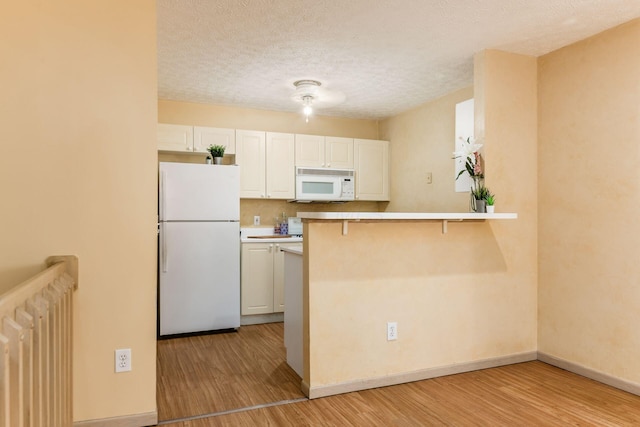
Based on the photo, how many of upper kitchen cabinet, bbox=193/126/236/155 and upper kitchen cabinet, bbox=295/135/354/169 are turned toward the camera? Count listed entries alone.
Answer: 2

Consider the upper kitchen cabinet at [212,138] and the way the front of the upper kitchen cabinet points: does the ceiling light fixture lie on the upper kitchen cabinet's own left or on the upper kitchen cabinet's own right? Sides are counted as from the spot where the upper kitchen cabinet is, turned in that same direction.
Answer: on the upper kitchen cabinet's own left

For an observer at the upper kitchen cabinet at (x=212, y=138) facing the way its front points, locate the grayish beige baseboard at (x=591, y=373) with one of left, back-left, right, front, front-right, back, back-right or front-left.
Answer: front-left

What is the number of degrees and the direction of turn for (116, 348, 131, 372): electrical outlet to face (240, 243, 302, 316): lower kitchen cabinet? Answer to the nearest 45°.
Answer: approximately 135° to its left

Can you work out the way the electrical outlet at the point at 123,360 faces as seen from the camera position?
facing the viewer

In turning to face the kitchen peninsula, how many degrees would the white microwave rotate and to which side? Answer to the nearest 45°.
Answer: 0° — it already faces it

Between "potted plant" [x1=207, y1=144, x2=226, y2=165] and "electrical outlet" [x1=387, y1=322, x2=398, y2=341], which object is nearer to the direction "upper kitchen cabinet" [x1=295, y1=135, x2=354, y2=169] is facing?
the electrical outlet

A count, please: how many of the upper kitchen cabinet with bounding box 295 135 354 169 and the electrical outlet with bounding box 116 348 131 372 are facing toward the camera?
2

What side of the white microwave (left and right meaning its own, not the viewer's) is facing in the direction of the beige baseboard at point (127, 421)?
front

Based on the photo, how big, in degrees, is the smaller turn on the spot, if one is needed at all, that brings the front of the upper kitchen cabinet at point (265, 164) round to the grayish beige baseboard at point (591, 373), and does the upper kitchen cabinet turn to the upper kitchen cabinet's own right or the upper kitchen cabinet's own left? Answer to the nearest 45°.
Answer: approximately 45° to the upper kitchen cabinet's own left

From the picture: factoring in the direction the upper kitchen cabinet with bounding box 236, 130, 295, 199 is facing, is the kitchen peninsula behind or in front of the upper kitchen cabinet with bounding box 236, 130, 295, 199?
in front
